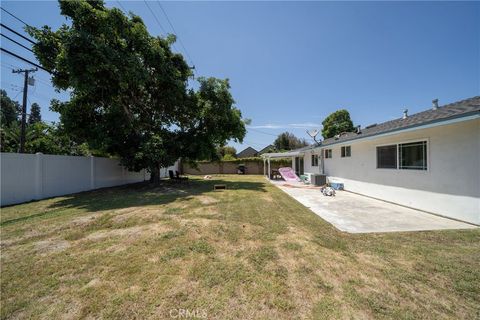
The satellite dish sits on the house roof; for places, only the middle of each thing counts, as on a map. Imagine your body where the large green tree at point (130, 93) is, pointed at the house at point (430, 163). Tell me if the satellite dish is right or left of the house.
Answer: left
